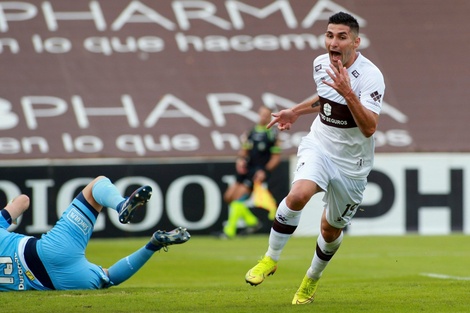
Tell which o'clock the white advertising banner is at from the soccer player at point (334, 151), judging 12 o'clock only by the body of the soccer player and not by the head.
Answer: The white advertising banner is roughly at 5 o'clock from the soccer player.

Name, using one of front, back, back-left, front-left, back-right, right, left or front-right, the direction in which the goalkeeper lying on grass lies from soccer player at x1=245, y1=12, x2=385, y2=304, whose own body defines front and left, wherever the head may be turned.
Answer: front-right

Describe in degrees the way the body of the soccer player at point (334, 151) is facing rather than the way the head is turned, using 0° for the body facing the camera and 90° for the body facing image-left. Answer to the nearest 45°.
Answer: approximately 45°

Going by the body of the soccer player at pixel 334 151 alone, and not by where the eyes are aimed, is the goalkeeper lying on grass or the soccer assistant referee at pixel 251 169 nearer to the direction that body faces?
the goalkeeper lying on grass

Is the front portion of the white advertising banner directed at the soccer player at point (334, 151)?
yes

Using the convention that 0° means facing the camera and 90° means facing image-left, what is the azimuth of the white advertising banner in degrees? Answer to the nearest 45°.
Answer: approximately 0°

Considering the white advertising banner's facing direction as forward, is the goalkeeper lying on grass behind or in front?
in front
